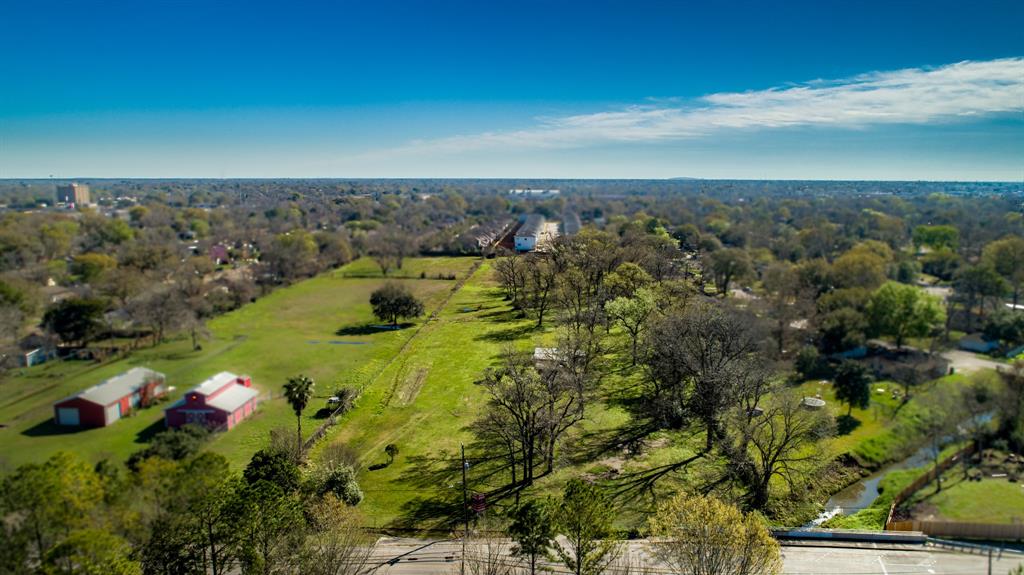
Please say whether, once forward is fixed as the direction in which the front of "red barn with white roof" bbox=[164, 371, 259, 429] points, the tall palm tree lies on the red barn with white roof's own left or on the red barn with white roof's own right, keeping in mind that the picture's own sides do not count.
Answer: on the red barn with white roof's own left

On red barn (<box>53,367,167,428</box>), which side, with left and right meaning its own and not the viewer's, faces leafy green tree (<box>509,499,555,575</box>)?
left

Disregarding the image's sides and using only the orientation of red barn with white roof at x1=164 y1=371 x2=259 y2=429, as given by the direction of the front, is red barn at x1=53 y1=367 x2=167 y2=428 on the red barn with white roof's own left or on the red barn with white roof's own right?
on the red barn with white roof's own right

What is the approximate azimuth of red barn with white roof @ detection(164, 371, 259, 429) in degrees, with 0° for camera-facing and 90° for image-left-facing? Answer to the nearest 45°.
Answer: approximately 45°

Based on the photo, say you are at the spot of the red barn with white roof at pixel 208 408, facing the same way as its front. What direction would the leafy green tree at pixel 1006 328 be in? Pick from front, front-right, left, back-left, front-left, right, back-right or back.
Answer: back-left

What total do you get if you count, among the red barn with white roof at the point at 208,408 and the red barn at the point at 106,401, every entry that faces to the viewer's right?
0

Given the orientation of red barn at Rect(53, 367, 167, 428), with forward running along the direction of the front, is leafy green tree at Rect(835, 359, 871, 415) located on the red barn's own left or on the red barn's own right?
on the red barn's own left

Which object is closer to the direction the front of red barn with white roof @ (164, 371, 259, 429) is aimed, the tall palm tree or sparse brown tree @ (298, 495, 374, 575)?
the sparse brown tree

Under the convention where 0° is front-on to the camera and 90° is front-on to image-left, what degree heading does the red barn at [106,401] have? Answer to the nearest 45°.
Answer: approximately 45°

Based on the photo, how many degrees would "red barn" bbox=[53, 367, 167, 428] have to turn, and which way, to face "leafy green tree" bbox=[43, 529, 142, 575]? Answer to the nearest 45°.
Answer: approximately 45° to its left
